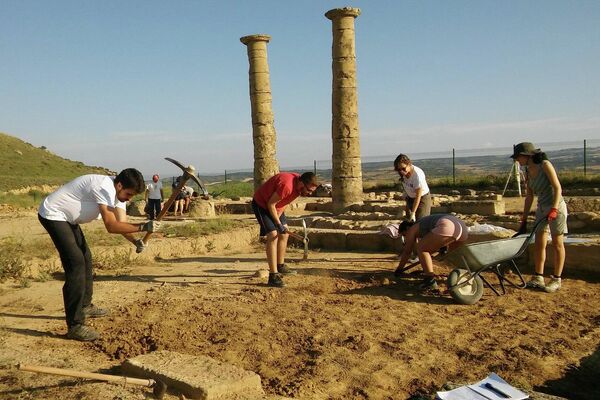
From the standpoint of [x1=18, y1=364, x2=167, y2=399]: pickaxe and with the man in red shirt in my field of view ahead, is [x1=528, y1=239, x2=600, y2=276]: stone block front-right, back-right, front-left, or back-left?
front-right

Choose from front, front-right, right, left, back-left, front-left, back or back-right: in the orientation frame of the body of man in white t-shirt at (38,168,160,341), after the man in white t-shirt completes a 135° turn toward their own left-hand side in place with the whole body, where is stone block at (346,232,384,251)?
right

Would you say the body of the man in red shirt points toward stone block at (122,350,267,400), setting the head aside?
no

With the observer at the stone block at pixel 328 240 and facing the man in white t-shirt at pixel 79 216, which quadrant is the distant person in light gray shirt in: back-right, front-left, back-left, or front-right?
back-right

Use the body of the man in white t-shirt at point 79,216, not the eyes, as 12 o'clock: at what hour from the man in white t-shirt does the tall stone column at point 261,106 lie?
The tall stone column is roughly at 10 o'clock from the man in white t-shirt.

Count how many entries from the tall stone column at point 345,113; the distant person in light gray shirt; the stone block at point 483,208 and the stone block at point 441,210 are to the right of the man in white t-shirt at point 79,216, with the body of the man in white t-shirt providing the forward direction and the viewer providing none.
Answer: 0

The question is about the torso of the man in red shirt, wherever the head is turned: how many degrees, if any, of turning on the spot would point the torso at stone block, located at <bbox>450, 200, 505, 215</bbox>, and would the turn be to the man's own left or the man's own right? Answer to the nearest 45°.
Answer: approximately 90° to the man's own left

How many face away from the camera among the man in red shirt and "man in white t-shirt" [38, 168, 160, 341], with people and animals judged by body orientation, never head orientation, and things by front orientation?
0

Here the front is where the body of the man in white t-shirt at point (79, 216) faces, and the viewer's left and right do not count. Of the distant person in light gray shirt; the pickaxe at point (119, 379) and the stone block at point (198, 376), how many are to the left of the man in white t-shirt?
1

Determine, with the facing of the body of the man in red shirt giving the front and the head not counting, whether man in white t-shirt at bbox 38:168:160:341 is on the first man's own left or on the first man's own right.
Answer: on the first man's own right

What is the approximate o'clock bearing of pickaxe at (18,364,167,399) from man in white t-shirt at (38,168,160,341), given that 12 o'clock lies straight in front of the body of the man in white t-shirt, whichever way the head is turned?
The pickaxe is roughly at 3 o'clock from the man in white t-shirt.

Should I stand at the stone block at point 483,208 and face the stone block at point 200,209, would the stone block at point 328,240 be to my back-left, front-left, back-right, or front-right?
front-left

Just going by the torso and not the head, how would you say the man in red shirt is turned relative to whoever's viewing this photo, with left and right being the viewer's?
facing the viewer and to the right of the viewer

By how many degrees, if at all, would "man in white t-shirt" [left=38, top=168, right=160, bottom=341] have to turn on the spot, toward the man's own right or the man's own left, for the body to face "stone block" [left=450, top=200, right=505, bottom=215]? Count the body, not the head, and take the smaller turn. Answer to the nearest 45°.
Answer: approximately 45° to the man's own left

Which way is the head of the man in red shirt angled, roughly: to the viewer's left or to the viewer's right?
to the viewer's right

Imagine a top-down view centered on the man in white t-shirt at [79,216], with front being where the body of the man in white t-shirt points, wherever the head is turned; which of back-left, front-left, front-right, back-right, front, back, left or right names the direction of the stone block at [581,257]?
front

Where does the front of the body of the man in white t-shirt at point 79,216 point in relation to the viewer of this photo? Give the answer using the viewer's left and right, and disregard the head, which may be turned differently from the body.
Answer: facing to the right of the viewer

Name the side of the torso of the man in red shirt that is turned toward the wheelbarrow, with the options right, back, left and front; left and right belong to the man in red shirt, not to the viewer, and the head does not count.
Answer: front
